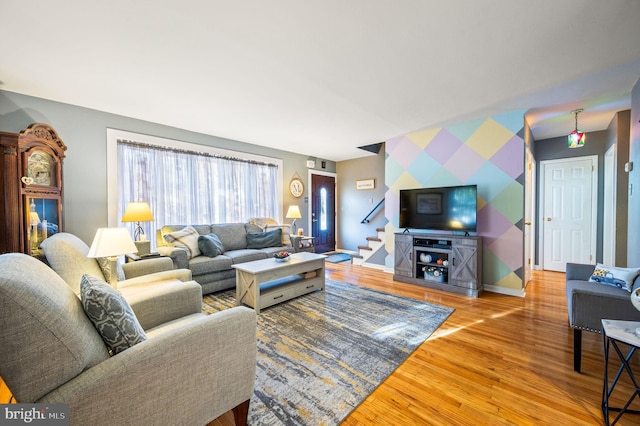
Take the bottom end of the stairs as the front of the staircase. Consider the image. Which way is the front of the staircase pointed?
to the viewer's left

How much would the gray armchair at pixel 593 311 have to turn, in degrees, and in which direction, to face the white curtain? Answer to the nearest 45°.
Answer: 0° — it already faces it

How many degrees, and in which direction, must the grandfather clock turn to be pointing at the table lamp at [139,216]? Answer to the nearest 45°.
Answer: approximately 45° to its left

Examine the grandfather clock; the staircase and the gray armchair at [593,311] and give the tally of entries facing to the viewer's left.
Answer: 2

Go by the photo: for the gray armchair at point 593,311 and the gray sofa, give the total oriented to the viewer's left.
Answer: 1

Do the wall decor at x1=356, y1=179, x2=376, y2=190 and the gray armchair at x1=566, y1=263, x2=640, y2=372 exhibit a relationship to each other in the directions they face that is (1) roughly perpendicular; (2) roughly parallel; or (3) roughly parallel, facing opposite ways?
roughly perpendicular

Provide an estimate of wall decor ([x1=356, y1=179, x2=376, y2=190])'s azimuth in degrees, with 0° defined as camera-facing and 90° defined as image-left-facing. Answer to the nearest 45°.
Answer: approximately 45°

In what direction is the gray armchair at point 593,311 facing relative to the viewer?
to the viewer's left
